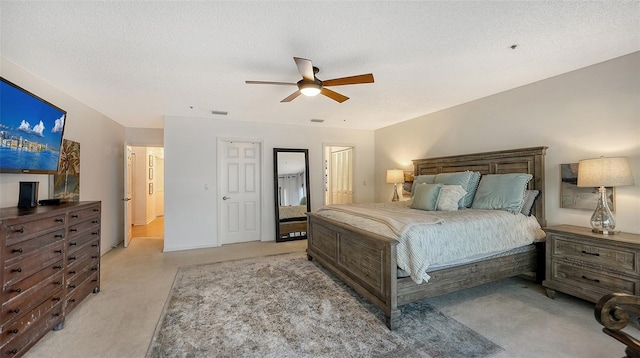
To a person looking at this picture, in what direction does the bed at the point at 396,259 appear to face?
facing the viewer and to the left of the viewer

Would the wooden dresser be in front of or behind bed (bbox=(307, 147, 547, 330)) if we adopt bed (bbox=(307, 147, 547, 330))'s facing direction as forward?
in front

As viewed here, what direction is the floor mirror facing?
toward the camera

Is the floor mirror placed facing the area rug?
yes

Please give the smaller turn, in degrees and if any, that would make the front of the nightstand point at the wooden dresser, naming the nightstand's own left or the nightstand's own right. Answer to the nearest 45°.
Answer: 0° — it already faces it

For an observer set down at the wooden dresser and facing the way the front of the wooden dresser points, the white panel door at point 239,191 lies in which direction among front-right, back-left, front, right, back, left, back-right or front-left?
left

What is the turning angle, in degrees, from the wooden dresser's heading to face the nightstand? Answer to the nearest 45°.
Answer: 0° — it already faces it

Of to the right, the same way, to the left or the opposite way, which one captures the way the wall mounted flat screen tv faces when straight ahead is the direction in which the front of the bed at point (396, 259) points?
the opposite way

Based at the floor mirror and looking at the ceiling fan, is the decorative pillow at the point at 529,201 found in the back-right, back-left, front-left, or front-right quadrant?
front-left

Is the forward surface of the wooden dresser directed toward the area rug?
yes

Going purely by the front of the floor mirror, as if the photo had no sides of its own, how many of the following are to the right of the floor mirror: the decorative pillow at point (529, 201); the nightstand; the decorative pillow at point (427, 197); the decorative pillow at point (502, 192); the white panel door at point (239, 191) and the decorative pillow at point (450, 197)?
1

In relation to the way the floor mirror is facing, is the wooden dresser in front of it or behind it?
in front

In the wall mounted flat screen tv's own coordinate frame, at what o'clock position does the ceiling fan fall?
The ceiling fan is roughly at 12 o'clock from the wall mounted flat screen tv.

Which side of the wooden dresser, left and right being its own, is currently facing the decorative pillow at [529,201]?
front

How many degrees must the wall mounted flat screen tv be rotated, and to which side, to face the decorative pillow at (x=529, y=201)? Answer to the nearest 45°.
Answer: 0° — it already faces it

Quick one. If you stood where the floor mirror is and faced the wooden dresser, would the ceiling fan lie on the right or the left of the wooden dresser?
left

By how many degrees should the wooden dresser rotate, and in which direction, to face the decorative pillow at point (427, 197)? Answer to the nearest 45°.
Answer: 0° — it already faces it

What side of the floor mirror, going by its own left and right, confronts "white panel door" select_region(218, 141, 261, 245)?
right

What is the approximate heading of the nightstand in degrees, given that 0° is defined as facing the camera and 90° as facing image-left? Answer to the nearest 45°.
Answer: approximately 45°

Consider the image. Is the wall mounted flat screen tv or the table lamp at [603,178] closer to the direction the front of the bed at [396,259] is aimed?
the wall mounted flat screen tv
